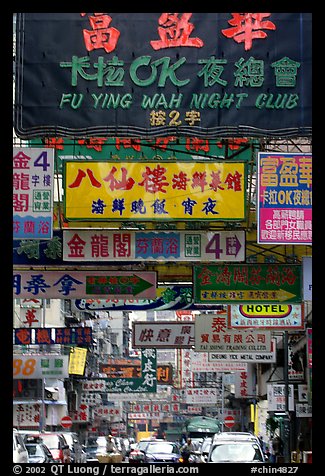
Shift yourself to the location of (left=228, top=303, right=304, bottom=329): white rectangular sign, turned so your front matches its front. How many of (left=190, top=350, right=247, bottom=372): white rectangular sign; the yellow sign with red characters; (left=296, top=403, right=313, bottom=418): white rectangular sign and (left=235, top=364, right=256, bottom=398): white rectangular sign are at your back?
3

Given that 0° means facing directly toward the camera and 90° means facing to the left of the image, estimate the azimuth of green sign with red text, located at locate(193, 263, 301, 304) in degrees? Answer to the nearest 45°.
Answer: approximately 0°

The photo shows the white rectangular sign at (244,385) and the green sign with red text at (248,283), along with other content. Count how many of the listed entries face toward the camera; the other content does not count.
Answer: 2

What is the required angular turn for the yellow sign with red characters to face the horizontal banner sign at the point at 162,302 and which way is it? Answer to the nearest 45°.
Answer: approximately 180°
